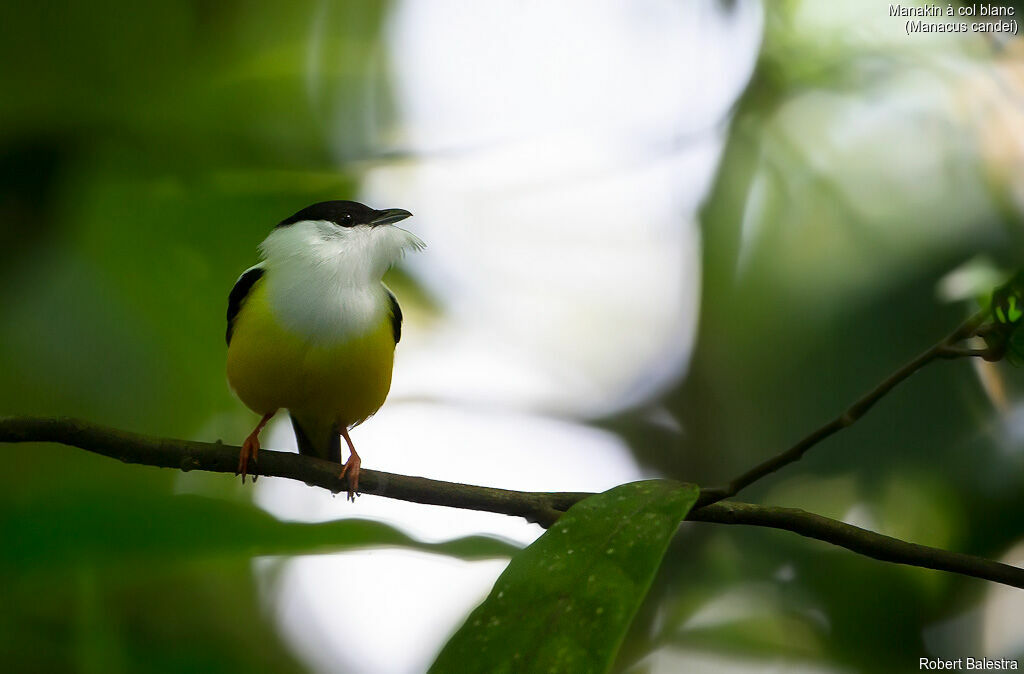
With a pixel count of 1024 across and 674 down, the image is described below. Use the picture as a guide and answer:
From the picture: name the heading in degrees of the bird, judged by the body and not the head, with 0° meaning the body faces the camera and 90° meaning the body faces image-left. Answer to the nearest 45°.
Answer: approximately 0°
